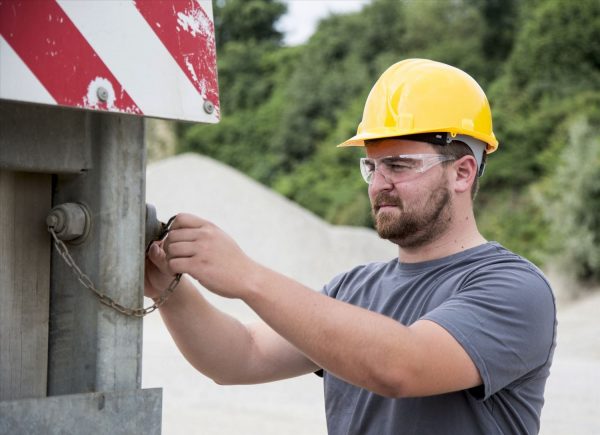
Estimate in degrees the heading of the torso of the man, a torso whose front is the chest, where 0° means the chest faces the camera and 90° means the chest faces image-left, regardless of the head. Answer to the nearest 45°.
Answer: approximately 45°

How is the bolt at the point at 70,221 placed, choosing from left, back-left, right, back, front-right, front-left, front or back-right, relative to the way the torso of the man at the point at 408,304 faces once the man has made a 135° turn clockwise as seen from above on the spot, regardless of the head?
back-left

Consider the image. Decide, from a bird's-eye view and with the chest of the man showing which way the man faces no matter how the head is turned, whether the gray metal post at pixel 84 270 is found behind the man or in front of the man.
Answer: in front

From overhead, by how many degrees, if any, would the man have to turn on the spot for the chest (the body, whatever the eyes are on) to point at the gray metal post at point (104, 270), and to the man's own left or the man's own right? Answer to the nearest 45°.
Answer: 0° — they already face it
